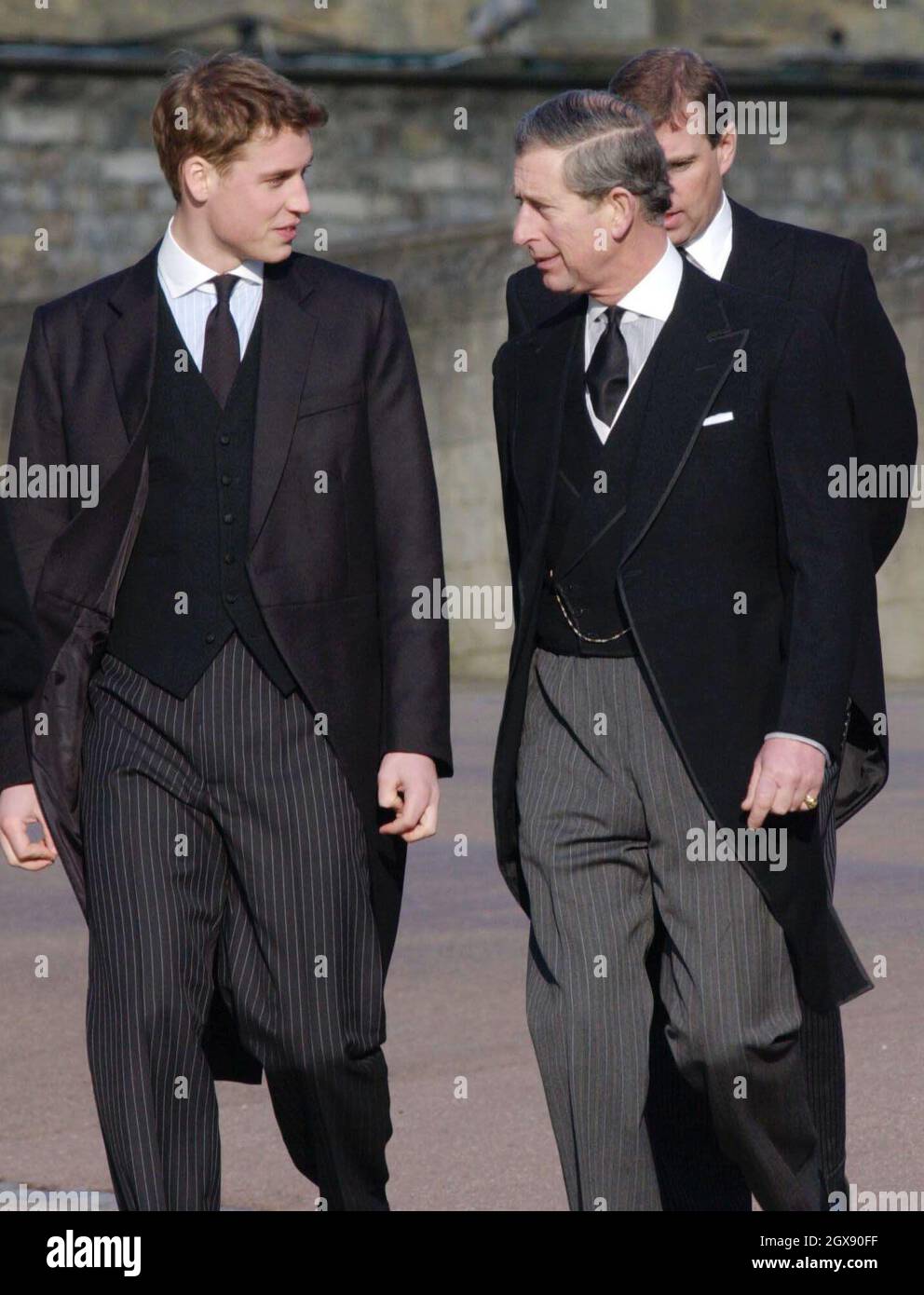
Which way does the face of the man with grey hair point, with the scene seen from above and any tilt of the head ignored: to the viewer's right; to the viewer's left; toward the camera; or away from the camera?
to the viewer's left

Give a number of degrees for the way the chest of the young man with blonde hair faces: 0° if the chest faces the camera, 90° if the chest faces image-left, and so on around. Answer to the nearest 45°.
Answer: approximately 0°

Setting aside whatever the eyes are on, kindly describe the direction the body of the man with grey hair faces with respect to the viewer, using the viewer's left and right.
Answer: facing the viewer and to the left of the viewer

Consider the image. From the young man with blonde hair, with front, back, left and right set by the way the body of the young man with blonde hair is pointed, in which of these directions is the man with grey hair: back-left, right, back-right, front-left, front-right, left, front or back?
left

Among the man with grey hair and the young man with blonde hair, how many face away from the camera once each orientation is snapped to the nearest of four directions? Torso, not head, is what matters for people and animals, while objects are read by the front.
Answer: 0

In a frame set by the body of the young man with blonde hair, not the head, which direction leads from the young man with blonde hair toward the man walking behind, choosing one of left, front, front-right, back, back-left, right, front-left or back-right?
left
